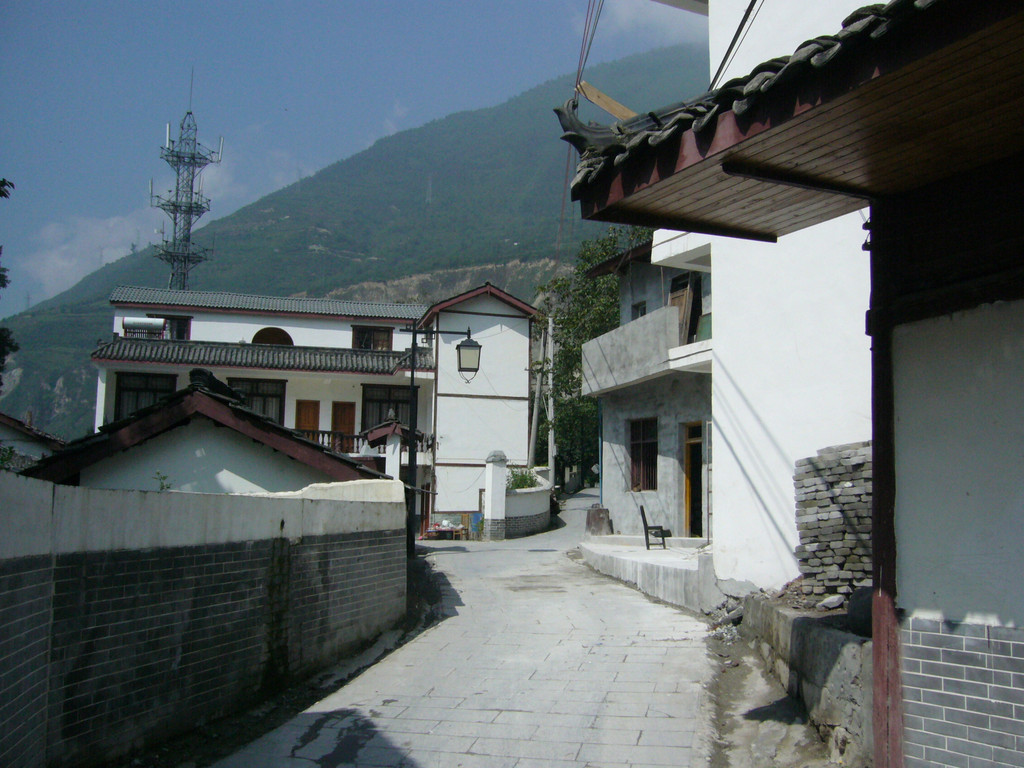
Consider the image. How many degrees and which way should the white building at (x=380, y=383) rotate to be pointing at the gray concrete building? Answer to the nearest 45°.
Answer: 0° — it already faces it

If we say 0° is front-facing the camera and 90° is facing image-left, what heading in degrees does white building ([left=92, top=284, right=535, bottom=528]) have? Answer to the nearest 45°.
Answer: approximately 0°

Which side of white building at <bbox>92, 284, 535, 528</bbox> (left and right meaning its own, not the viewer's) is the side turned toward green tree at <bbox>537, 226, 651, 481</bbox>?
left

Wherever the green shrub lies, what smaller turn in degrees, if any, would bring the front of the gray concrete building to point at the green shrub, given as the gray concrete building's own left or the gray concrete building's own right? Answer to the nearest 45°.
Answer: approximately 90° to the gray concrete building's own right

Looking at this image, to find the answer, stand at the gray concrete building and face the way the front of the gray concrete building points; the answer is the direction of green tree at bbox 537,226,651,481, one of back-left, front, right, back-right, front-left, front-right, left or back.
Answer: back-right

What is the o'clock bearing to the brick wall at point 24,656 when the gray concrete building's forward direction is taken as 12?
The brick wall is roughly at 11 o'clock from the gray concrete building.

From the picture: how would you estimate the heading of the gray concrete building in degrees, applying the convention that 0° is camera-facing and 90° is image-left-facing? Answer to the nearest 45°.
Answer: approximately 45°

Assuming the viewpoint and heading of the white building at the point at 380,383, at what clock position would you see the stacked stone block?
The stacked stone block is roughly at 12 o'clock from the white building.
